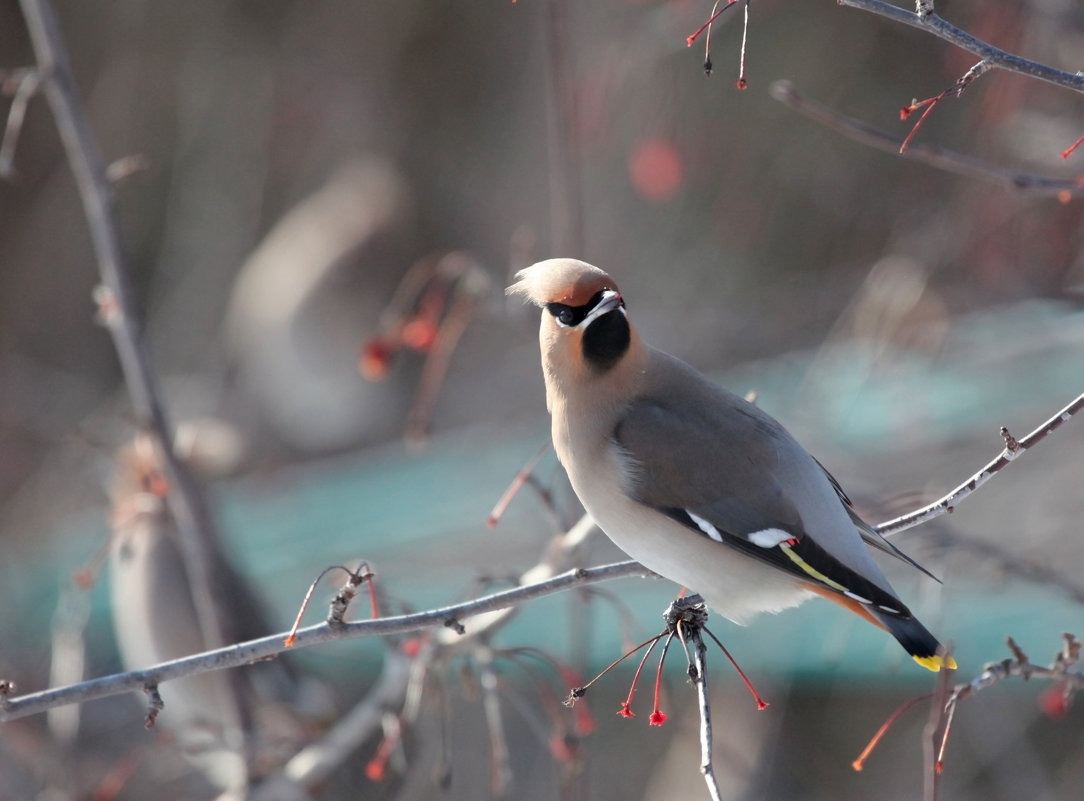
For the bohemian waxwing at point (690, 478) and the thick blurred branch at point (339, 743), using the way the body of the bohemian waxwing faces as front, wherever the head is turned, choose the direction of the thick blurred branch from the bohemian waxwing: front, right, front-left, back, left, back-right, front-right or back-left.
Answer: front-right

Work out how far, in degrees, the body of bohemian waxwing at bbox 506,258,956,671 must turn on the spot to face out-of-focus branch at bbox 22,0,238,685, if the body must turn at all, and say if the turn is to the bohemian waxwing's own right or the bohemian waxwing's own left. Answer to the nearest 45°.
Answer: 0° — it already faces it

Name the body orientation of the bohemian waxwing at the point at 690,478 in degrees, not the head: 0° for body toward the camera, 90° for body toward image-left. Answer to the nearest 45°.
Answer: approximately 90°

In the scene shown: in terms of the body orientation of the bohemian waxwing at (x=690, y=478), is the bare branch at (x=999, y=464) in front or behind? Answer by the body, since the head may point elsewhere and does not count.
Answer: behind

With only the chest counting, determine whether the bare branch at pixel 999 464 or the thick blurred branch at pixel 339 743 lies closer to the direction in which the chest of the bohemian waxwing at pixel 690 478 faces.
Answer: the thick blurred branch

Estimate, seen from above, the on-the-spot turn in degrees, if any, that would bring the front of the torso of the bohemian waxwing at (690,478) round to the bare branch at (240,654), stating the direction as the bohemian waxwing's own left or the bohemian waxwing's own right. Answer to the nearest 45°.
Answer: approximately 45° to the bohemian waxwing's own left
